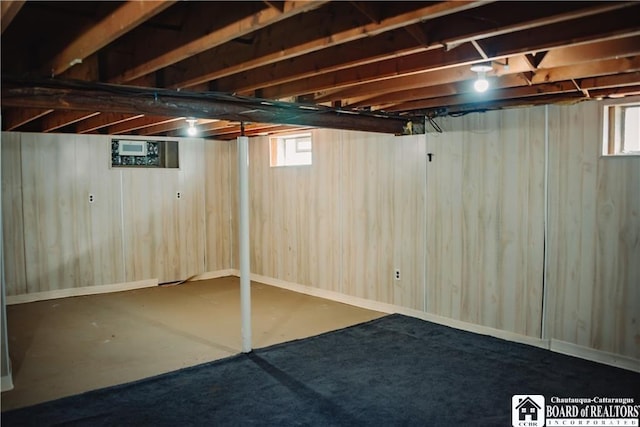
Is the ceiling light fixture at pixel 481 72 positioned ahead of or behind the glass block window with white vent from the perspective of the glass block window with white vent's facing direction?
ahead

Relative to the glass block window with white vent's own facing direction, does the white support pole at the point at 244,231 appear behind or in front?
in front

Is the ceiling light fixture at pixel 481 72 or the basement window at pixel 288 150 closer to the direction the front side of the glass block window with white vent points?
the ceiling light fixture

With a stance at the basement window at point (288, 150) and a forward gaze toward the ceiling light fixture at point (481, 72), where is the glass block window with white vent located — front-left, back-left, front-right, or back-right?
back-right

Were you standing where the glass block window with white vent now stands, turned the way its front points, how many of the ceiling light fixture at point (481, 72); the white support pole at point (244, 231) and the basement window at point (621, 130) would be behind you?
0

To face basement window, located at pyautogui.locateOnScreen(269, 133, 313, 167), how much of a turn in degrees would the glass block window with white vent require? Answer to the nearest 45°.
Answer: approximately 90° to its left

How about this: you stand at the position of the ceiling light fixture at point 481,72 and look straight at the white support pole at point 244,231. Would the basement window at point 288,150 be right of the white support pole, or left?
right

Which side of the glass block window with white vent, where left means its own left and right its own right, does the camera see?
front
